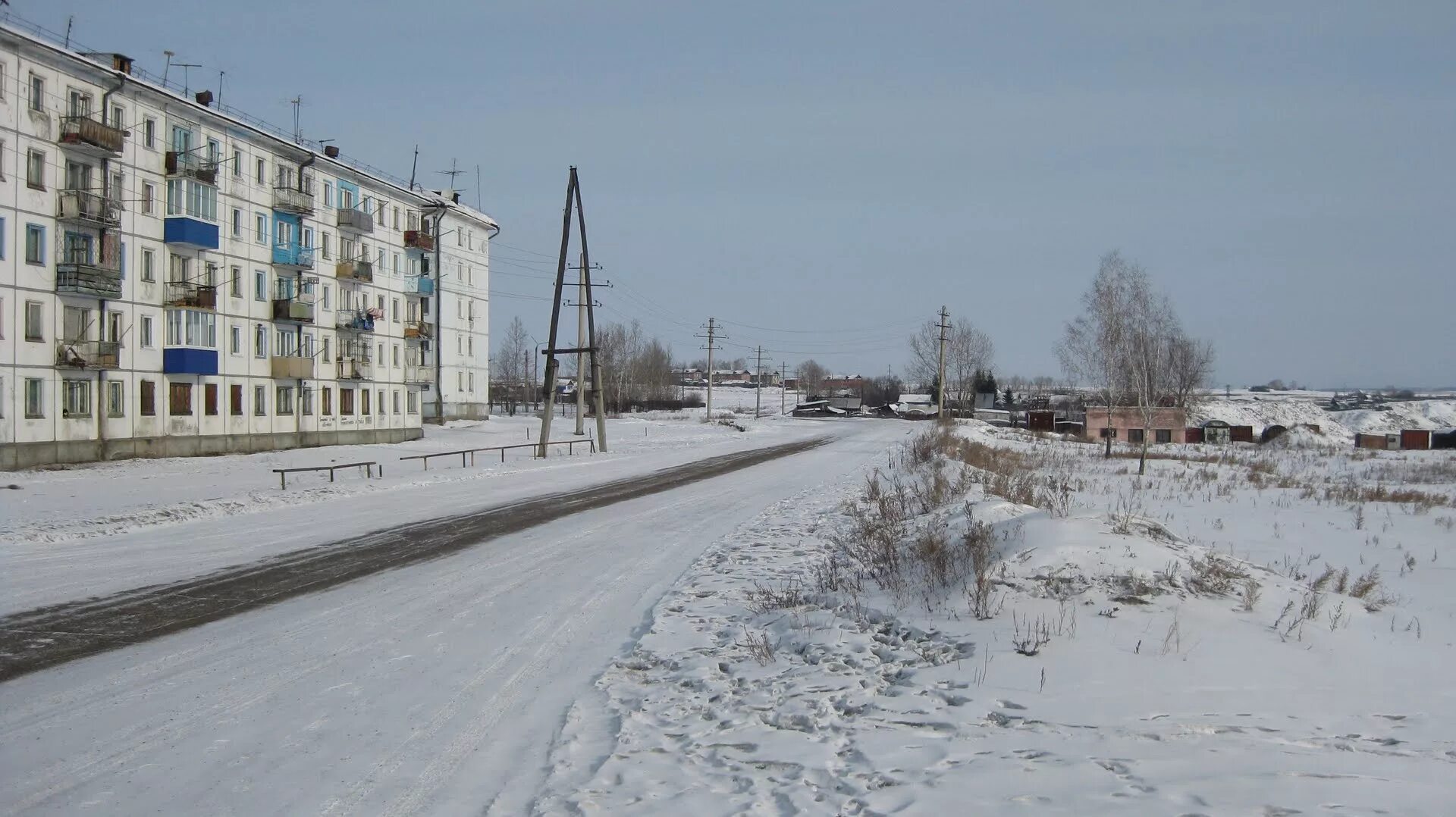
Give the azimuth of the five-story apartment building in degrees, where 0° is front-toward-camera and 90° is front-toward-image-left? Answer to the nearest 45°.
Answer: approximately 315°
